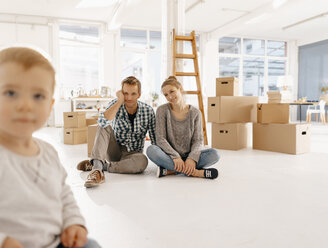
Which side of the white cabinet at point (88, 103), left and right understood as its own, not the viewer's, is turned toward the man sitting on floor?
front

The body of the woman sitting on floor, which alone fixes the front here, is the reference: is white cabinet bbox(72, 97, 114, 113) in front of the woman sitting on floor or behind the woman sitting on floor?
behind

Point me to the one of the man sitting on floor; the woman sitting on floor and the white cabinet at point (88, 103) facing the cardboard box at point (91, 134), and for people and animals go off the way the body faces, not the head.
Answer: the white cabinet

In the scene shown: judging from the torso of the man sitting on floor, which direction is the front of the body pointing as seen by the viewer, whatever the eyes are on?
toward the camera

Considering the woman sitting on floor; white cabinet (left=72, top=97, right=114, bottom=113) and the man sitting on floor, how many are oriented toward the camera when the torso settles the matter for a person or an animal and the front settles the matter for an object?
3

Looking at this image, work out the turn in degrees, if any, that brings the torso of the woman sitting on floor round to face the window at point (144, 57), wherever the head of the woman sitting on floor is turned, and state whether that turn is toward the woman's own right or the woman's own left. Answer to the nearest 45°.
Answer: approximately 180°

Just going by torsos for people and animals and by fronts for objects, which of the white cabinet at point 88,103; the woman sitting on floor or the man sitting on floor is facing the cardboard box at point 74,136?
the white cabinet

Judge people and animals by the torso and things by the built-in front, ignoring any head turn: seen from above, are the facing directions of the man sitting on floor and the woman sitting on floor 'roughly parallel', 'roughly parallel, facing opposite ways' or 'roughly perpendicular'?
roughly parallel

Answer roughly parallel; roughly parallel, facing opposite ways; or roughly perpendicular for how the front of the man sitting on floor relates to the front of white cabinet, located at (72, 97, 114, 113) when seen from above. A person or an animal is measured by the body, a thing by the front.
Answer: roughly parallel

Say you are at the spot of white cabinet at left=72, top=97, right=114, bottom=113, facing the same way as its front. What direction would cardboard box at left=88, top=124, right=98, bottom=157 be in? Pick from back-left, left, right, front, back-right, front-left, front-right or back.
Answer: front

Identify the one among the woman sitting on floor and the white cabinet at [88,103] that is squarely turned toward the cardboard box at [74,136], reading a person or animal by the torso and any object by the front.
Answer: the white cabinet

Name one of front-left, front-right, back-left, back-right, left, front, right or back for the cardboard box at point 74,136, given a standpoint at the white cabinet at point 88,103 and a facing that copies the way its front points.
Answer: front

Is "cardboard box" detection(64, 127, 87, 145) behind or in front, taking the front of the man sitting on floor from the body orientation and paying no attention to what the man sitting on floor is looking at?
behind

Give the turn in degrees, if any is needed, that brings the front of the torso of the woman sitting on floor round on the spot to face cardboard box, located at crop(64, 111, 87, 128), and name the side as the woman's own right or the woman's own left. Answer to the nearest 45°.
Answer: approximately 135° to the woman's own right

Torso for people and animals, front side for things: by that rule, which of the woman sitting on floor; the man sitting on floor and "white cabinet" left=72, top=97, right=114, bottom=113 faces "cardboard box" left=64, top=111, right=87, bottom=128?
the white cabinet
